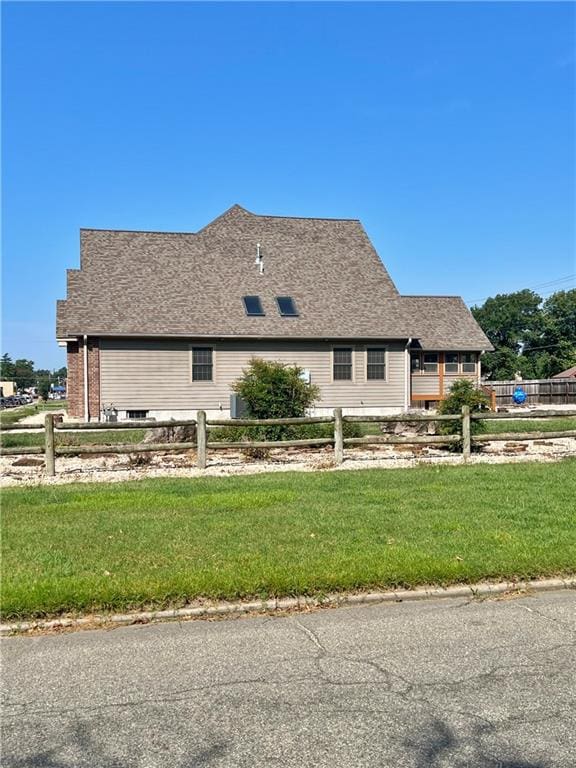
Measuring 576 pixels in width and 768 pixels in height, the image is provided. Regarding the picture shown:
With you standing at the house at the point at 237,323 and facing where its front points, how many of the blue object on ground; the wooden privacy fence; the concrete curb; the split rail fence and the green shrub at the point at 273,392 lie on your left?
3

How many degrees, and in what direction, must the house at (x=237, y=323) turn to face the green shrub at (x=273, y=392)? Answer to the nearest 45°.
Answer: approximately 90° to its left

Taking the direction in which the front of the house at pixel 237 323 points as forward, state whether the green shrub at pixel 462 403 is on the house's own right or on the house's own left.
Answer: on the house's own left

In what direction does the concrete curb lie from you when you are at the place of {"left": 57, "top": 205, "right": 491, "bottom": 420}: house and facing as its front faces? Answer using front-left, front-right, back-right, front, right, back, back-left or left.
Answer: left

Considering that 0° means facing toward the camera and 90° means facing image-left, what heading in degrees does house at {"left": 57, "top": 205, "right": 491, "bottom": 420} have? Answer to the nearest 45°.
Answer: approximately 90°

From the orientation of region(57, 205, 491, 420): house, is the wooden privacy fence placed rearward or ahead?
rearward

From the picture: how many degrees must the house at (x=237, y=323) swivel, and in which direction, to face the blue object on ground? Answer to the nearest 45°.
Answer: approximately 135° to its right
